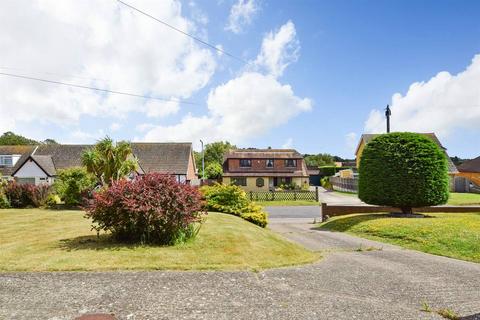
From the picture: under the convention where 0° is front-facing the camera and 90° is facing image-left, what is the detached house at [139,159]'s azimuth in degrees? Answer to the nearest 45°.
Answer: approximately 0°

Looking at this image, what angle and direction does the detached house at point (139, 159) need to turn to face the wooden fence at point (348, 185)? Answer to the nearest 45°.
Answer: approximately 90° to its left

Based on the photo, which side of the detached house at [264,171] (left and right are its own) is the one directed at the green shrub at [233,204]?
front

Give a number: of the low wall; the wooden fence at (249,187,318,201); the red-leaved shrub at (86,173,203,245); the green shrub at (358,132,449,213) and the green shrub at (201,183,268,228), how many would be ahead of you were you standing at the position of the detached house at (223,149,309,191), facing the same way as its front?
5

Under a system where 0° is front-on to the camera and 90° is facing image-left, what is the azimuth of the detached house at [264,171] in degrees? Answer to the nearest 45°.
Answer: approximately 0°

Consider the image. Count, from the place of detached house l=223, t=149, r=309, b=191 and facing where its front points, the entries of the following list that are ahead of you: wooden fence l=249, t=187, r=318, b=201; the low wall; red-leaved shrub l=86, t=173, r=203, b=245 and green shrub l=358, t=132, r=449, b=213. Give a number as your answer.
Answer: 4

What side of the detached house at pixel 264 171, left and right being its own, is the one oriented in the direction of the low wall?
front

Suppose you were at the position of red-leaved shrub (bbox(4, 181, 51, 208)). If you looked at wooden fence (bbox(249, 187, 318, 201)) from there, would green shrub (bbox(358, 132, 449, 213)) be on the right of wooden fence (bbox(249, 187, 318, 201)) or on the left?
right

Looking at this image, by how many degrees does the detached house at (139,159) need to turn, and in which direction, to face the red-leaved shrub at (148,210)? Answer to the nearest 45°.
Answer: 0° — it already faces it

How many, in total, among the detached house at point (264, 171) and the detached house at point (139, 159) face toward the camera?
2

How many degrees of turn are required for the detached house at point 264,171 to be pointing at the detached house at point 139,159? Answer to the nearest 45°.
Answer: approximately 90° to its right

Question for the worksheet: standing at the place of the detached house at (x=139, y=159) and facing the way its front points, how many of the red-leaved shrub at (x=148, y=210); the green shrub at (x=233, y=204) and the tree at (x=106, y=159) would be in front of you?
3
